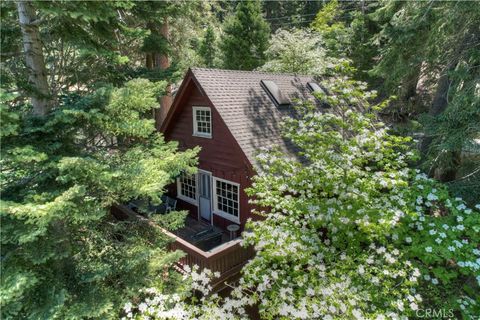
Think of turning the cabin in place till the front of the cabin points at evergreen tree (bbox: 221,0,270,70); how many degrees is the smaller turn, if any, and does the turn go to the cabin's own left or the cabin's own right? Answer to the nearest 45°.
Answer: approximately 135° to the cabin's own right

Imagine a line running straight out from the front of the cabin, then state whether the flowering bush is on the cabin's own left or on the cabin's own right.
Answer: on the cabin's own left

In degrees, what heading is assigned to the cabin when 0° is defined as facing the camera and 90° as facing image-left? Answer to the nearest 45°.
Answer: approximately 45°
